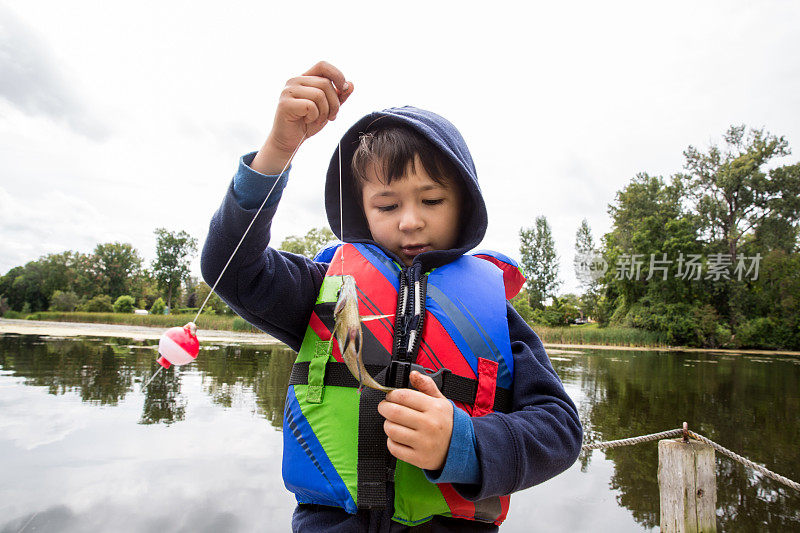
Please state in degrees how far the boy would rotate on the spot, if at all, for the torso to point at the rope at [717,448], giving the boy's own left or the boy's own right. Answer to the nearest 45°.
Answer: approximately 135° to the boy's own left

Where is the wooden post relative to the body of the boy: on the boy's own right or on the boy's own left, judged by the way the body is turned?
on the boy's own left

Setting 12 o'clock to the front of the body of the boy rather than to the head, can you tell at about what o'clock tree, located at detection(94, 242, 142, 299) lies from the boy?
The tree is roughly at 5 o'clock from the boy.

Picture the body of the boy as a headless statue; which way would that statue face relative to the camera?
toward the camera

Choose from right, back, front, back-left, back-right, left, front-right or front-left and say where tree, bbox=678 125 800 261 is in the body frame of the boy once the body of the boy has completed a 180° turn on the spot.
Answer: front-right

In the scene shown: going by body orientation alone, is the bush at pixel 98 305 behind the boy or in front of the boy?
behind

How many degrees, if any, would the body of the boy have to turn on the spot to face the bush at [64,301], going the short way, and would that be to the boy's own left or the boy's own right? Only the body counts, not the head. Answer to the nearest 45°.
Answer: approximately 135° to the boy's own right

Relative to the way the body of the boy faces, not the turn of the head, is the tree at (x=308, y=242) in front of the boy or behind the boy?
behind

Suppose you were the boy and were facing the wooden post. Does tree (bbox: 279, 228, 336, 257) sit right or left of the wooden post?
left
